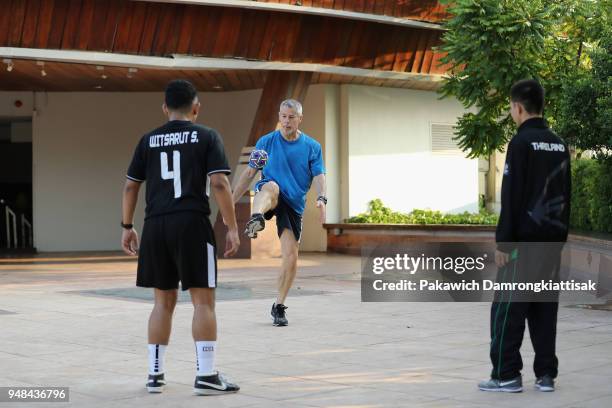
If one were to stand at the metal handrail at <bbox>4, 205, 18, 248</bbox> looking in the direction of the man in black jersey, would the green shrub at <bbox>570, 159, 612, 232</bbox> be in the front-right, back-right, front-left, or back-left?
front-left

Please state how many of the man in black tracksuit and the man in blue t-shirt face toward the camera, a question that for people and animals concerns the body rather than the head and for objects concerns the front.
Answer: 1

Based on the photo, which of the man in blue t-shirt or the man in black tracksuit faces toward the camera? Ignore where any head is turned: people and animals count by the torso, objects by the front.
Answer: the man in blue t-shirt

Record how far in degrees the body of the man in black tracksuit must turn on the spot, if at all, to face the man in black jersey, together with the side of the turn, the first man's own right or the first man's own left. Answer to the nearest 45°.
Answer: approximately 45° to the first man's own left

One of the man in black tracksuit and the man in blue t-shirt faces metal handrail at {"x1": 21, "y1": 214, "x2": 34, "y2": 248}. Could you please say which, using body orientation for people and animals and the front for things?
the man in black tracksuit

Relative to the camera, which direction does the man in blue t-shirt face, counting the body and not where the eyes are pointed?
toward the camera

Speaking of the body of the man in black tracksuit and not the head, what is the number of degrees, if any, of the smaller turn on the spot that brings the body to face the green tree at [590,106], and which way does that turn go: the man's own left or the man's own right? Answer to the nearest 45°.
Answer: approximately 45° to the man's own right

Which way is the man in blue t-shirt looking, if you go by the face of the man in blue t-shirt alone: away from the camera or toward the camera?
toward the camera

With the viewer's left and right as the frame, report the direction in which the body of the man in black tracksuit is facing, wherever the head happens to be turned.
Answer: facing away from the viewer and to the left of the viewer

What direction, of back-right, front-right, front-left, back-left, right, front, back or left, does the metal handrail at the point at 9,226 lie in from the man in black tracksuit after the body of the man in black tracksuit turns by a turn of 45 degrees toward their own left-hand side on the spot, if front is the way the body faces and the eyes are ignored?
front-right

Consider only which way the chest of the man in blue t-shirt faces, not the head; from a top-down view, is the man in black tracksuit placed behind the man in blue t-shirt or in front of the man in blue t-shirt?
in front

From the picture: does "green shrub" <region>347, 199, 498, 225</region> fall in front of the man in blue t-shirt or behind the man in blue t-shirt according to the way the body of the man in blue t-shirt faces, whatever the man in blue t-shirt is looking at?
behind
